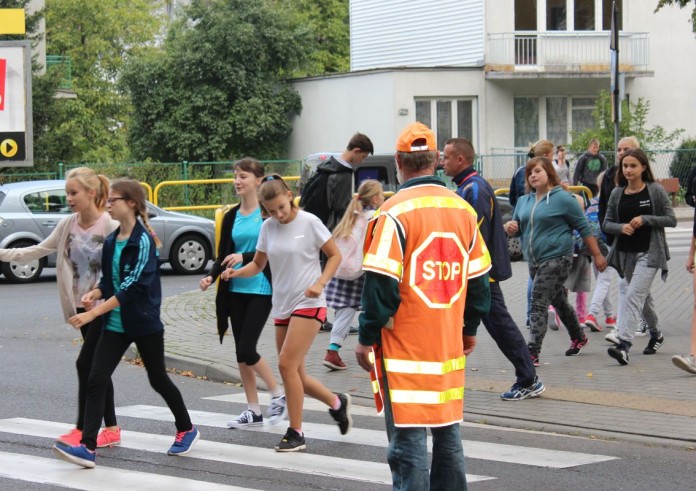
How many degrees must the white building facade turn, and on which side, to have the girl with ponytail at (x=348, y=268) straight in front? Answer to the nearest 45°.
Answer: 0° — it already faces them

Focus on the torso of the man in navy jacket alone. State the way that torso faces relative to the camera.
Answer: to the viewer's left

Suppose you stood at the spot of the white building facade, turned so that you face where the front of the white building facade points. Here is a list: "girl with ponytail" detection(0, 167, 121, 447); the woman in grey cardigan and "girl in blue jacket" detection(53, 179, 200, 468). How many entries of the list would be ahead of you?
3

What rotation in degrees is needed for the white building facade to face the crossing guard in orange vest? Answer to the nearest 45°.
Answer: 0° — it already faces them

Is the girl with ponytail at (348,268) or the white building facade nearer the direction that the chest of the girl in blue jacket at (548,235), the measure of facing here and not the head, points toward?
the girl with ponytail

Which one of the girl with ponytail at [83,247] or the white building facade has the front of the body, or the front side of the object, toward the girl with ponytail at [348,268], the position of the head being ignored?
the white building facade

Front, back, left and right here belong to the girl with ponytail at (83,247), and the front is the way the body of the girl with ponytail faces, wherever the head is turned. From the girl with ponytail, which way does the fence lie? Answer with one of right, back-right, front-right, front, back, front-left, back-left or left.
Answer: back-right

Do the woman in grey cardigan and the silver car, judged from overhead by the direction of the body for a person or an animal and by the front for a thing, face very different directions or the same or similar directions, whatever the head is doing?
very different directions
